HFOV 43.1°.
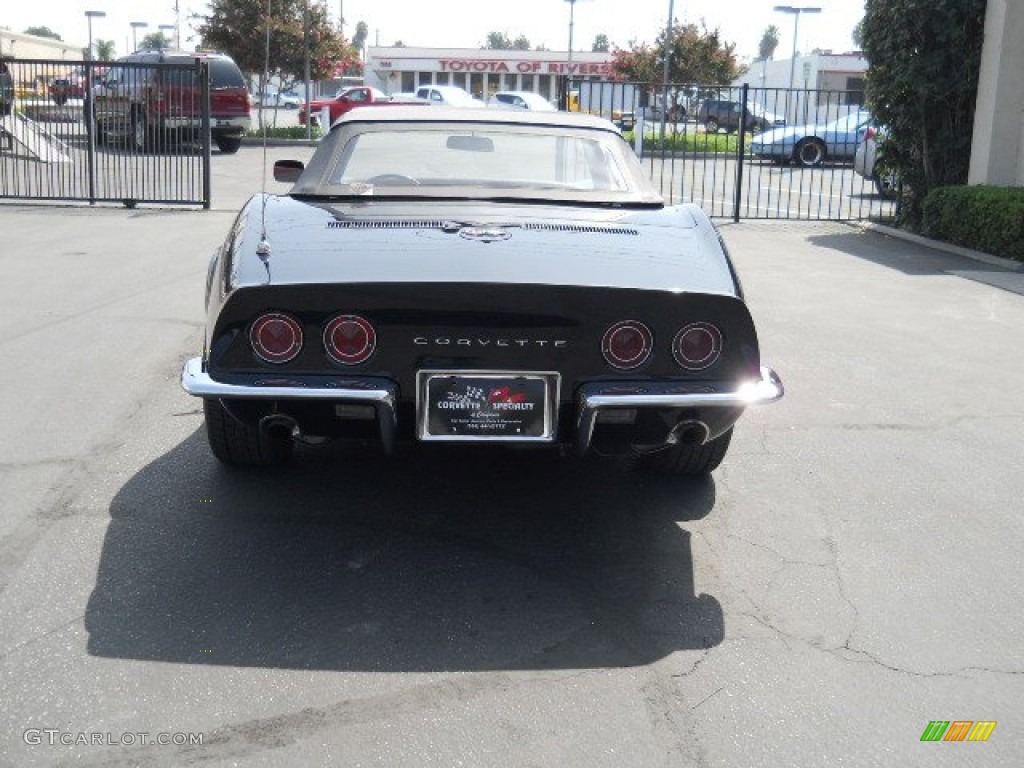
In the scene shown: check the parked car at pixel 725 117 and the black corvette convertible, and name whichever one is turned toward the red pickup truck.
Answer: the black corvette convertible

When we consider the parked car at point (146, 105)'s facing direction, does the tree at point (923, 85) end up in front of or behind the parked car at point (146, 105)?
behind

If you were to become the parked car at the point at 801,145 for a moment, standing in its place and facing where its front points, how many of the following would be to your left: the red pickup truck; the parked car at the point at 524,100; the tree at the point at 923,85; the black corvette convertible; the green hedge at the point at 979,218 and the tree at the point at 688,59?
3

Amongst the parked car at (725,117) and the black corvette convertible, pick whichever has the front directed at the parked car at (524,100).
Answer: the black corvette convertible

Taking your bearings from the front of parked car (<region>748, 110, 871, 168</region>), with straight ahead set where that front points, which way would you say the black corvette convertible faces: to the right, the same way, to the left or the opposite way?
to the right

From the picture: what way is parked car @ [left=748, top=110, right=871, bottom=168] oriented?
to the viewer's left

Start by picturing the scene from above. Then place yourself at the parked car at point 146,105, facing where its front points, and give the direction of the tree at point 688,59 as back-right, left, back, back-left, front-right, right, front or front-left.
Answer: right

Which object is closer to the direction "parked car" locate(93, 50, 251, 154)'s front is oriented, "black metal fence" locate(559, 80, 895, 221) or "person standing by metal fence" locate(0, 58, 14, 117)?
the person standing by metal fence

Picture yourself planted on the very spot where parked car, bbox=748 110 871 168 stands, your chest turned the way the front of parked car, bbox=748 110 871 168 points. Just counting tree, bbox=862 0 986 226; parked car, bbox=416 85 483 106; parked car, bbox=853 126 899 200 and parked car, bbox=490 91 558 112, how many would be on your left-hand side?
2

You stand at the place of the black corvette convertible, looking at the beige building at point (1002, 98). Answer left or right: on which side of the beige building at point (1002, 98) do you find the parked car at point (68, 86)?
left

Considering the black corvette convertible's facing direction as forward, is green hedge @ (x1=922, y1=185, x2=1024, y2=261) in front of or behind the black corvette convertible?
in front

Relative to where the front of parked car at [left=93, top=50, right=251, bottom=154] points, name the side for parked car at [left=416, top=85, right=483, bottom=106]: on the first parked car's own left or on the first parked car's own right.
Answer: on the first parked car's own right

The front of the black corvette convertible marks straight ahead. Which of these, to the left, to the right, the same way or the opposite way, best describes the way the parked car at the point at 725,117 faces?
to the right

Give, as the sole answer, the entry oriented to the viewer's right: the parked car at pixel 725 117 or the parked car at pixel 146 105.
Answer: the parked car at pixel 725 117

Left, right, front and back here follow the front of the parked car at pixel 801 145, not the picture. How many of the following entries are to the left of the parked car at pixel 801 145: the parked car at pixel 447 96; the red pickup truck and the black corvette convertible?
1

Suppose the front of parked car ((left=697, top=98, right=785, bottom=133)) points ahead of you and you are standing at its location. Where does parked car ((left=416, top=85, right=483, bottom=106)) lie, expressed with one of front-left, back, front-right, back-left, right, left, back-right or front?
back-left

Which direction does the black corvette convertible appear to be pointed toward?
away from the camera
